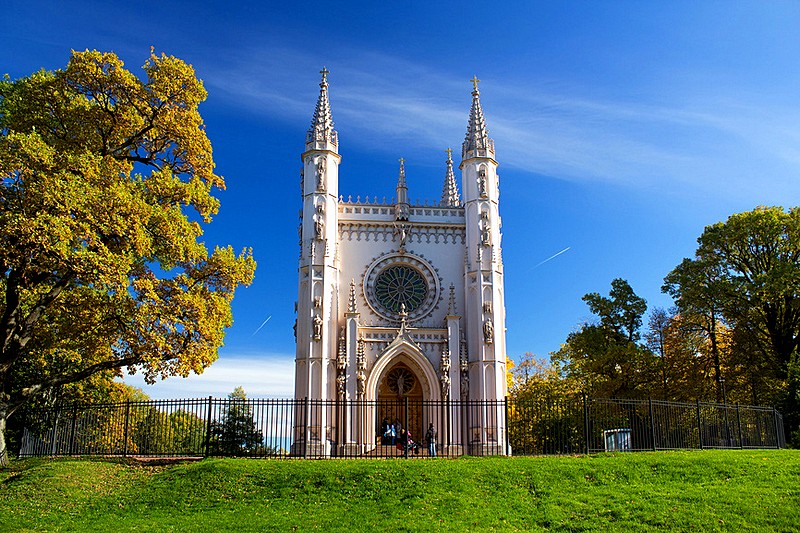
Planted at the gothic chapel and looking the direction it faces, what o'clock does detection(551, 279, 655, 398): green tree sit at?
The green tree is roughly at 8 o'clock from the gothic chapel.

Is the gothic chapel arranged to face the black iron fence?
yes

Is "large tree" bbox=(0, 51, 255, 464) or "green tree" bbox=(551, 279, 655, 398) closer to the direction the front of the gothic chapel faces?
the large tree

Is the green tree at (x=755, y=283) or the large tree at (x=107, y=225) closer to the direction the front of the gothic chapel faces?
the large tree

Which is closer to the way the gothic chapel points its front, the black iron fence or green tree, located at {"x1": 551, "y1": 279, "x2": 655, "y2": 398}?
the black iron fence

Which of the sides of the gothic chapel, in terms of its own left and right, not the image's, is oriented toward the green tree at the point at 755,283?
left

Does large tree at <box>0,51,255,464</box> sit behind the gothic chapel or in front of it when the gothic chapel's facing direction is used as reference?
in front

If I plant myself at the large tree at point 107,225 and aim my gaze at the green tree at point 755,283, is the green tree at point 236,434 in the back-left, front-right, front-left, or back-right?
front-left

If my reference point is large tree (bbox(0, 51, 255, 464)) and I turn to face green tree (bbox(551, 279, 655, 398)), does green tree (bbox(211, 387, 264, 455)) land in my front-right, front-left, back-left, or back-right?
front-left

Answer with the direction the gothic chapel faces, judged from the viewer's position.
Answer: facing the viewer
